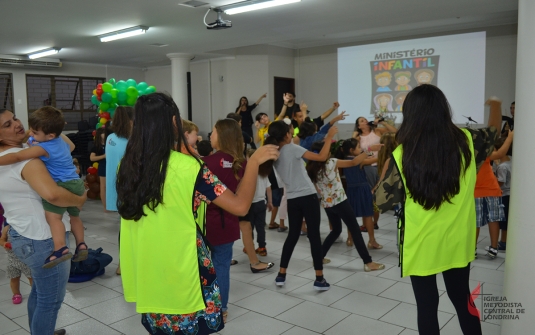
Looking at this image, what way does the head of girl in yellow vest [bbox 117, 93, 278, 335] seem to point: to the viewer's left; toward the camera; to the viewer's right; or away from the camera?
away from the camera

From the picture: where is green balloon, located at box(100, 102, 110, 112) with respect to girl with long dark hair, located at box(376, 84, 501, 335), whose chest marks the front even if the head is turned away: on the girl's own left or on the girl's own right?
on the girl's own left

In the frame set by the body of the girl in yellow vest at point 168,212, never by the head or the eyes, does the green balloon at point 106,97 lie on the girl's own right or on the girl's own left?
on the girl's own left

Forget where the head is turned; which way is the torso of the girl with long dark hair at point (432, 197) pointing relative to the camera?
away from the camera

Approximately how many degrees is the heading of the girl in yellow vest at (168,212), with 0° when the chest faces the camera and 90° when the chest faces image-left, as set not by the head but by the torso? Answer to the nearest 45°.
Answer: approximately 225°

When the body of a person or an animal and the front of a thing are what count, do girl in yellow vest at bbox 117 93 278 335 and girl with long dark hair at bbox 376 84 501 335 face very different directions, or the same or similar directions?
same or similar directions

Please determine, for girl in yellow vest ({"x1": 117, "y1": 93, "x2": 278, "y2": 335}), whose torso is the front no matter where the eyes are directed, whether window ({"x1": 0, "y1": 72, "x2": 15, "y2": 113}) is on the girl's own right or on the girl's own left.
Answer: on the girl's own left

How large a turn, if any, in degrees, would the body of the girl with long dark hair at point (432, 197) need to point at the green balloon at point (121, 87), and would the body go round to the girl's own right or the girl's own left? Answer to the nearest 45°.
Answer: approximately 45° to the girl's own left

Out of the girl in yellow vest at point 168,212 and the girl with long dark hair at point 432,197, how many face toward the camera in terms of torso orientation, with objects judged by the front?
0

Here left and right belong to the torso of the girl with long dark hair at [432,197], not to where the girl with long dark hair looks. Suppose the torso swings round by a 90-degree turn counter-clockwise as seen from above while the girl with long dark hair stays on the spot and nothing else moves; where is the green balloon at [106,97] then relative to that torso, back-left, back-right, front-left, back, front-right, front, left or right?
front-right

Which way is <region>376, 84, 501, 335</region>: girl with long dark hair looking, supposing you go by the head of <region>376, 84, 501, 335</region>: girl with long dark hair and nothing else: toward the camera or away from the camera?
away from the camera

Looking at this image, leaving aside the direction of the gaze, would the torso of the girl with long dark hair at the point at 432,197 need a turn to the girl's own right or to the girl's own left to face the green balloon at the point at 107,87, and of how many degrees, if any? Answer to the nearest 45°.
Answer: approximately 45° to the girl's own left
